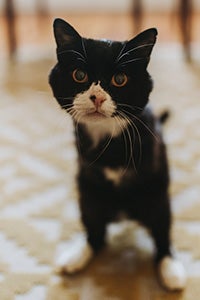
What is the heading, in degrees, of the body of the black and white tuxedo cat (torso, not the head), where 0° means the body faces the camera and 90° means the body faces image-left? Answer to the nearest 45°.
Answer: approximately 0°
